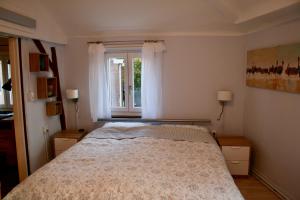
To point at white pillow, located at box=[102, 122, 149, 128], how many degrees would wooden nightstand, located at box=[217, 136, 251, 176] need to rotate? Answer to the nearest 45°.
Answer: approximately 90° to its right

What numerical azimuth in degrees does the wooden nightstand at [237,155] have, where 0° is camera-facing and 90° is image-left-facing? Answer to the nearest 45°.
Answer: approximately 0°

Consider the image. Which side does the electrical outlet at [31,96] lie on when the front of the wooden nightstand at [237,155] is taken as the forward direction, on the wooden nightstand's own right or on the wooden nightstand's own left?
on the wooden nightstand's own right

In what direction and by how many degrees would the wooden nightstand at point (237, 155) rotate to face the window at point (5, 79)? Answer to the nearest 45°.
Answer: approximately 90° to its right

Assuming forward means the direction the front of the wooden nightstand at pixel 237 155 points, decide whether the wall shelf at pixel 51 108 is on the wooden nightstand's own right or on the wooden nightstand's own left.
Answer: on the wooden nightstand's own right

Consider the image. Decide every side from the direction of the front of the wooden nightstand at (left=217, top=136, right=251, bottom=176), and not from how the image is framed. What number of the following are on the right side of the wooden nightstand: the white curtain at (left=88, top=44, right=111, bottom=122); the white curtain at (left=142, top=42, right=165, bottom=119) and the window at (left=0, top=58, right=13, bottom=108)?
3

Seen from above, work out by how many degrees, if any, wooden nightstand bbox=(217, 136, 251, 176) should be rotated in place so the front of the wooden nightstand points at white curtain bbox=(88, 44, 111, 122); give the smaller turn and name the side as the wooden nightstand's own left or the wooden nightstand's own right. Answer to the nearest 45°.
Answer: approximately 90° to the wooden nightstand's own right

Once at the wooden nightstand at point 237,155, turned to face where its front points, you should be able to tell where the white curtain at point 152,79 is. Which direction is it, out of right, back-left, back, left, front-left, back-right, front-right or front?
right

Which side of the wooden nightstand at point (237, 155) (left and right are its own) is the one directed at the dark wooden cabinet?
right

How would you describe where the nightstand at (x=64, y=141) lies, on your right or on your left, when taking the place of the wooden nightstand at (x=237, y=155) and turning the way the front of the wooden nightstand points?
on your right
